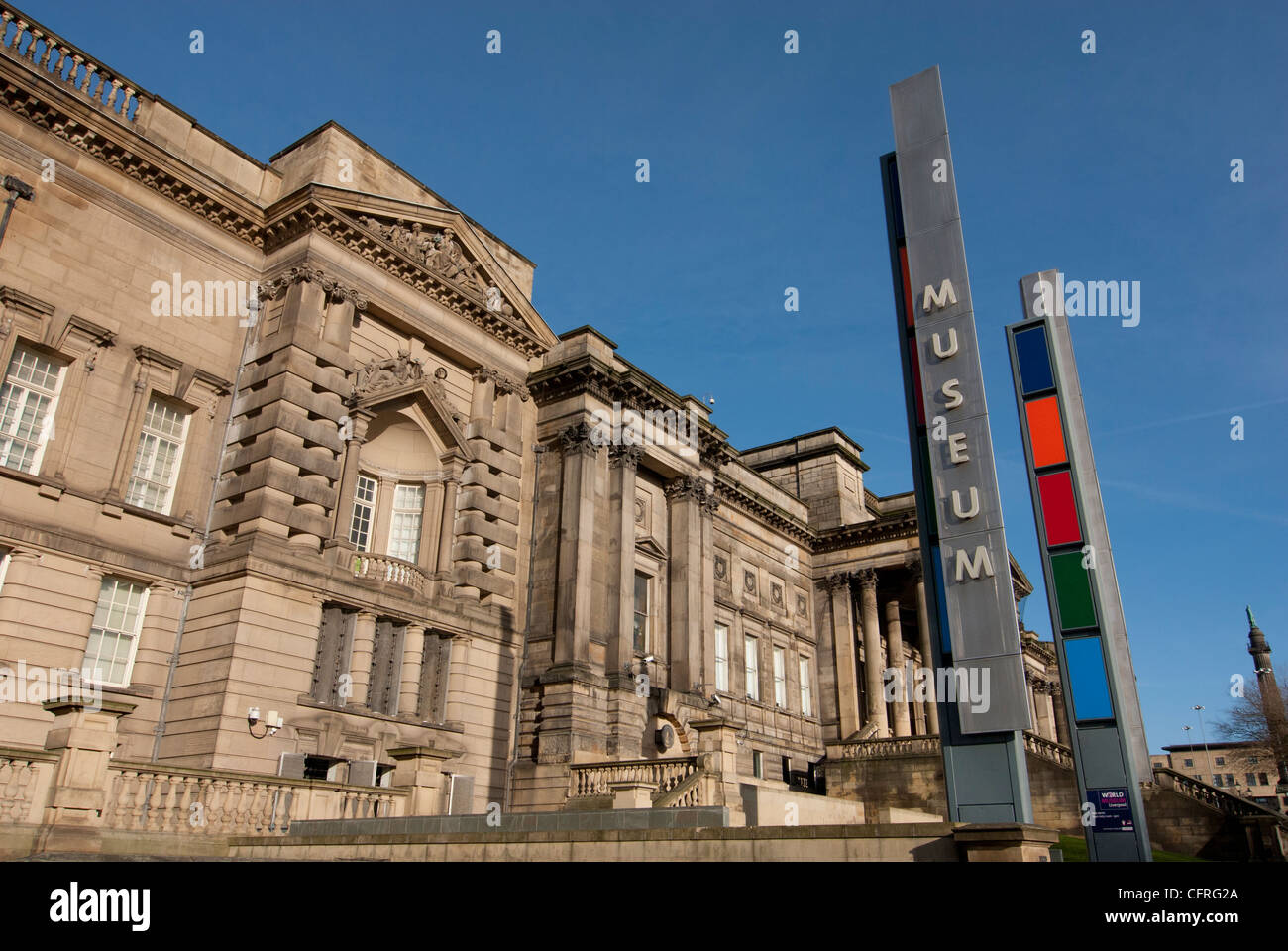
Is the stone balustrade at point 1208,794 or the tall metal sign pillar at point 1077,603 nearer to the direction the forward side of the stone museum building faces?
the tall metal sign pillar

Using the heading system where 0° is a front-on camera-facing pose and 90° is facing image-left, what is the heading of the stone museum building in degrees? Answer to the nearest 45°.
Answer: approximately 315°

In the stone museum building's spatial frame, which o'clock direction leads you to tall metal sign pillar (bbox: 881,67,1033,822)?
The tall metal sign pillar is roughly at 12 o'clock from the stone museum building.

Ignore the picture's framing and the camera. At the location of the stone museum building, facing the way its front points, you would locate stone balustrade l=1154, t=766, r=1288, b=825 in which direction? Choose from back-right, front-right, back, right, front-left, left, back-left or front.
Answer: front-left

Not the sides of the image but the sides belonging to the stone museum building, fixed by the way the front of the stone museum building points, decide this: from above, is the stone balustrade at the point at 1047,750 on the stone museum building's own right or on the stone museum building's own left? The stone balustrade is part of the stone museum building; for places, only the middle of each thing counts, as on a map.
on the stone museum building's own left

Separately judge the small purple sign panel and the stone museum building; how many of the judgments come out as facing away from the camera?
0

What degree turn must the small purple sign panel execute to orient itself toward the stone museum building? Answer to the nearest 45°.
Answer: approximately 90° to its right

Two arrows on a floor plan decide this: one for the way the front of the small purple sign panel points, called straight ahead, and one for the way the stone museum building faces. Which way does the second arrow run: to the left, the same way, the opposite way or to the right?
to the left

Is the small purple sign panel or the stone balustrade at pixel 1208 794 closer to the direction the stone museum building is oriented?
the small purple sign panel

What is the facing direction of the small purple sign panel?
toward the camera

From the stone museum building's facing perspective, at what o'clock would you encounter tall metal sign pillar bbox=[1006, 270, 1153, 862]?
The tall metal sign pillar is roughly at 12 o'clock from the stone museum building.
